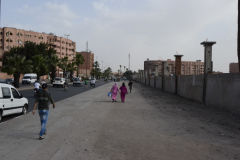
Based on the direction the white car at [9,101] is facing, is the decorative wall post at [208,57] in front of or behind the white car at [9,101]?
in front

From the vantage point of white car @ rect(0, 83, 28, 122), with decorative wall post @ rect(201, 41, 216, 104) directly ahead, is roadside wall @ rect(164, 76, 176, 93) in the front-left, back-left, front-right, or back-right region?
front-left

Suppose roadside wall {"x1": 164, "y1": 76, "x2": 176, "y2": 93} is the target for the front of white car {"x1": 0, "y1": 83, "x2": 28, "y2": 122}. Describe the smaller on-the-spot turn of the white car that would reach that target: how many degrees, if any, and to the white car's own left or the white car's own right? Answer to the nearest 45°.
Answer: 0° — it already faces it

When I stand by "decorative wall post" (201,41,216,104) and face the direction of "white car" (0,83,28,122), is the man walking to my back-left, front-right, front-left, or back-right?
front-left

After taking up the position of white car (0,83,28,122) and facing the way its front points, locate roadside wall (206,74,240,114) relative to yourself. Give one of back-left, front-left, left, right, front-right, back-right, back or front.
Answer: front-right

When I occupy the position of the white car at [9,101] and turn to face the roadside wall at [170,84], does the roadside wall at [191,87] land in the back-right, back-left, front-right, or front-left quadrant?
front-right

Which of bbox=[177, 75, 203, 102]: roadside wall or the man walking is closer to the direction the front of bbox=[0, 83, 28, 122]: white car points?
the roadside wall

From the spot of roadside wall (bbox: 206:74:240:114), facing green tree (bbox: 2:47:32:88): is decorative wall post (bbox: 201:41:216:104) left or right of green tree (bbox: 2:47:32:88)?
right

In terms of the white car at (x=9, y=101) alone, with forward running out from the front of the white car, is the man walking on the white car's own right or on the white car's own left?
on the white car's own right

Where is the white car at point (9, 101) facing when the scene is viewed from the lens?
facing away from the viewer and to the right of the viewer

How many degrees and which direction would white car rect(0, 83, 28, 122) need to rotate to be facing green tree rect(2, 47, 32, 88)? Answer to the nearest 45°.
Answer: approximately 45° to its left

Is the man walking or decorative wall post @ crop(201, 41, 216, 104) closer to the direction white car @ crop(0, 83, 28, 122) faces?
the decorative wall post
